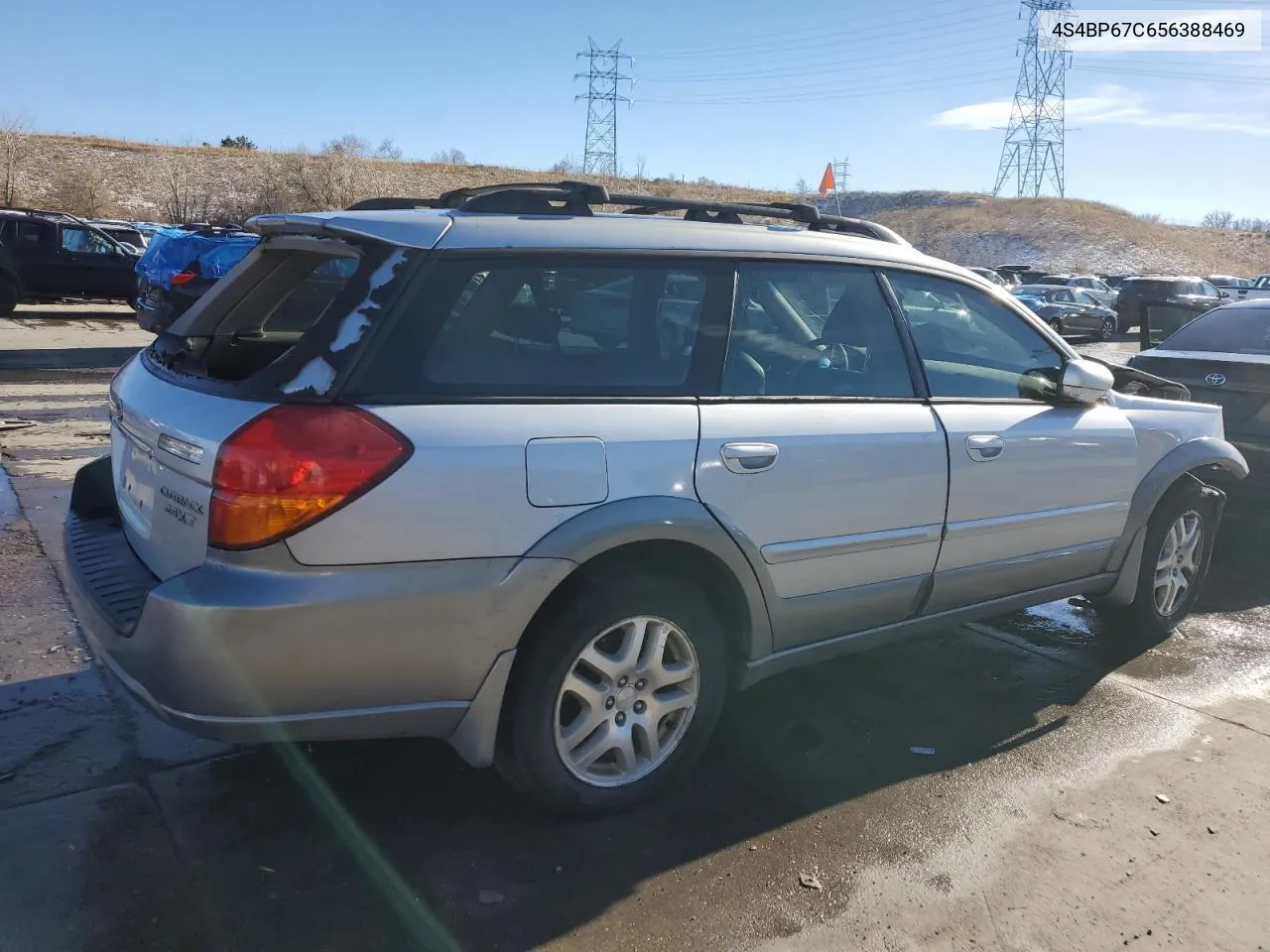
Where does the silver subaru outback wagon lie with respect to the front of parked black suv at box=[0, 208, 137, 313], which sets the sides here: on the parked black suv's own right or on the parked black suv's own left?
on the parked black suv's own right

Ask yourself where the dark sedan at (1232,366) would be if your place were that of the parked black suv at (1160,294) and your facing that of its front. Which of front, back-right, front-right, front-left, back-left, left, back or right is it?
back-right

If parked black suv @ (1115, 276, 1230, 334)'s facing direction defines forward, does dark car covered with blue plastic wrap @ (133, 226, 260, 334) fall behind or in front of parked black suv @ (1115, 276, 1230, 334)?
behind

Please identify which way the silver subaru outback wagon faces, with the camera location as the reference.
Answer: facing away from the viewer and to the right of the viewer

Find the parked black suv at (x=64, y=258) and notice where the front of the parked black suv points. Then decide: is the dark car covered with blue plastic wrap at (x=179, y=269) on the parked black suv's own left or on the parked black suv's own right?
on the parked black suv's own right

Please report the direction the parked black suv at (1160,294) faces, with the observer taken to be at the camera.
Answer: facing away from the viewer and to the right of the viewer

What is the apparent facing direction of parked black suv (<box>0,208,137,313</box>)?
to the viewer's right

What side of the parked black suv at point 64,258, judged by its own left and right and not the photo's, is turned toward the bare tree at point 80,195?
left
